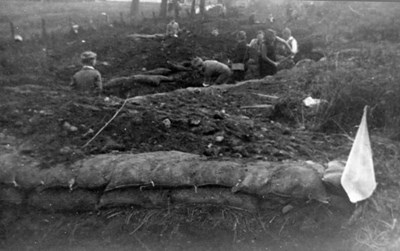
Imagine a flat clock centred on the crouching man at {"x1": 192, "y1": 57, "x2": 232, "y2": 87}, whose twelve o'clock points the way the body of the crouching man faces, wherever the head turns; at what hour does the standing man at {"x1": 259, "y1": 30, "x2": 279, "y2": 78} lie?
The standing man is roughly at 5 o'clock from the crouching man.

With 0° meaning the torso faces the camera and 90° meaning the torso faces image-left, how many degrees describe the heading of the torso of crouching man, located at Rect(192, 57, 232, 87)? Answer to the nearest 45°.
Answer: approximately 90°

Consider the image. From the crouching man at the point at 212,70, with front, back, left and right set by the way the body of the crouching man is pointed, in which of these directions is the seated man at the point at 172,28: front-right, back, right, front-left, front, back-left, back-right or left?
front-right

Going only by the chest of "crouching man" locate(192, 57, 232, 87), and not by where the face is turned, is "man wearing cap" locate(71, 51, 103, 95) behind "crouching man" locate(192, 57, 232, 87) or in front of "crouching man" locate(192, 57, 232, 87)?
in front

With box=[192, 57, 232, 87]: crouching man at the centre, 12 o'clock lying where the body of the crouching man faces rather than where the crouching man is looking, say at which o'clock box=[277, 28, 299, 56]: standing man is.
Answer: The standing man is roughly at 5 o'clock from the crouching man.
